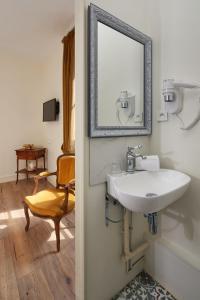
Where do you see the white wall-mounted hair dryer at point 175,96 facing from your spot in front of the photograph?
facing the viewer and to the left of the viewer

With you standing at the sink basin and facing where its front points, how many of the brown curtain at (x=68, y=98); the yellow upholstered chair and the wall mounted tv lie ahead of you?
0

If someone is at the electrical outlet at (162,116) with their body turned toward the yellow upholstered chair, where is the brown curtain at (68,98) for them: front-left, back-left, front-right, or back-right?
front-right

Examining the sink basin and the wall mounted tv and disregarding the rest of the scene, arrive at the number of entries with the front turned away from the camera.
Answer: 0

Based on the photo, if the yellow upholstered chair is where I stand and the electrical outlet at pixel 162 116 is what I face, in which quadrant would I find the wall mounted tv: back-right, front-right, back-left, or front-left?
back-left

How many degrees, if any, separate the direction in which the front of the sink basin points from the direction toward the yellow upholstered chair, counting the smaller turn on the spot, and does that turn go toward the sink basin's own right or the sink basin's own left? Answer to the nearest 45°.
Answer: approximately 180°

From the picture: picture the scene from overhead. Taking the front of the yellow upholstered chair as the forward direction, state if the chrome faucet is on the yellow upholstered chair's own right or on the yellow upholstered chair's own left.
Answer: on the yellow upholstered chair's own left

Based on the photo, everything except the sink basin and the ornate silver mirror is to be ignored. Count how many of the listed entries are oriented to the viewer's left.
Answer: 0

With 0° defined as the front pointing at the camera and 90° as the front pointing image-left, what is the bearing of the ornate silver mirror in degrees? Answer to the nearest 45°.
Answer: approximately 315°

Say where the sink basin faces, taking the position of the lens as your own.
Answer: facing the viewer and to the right of the viewer

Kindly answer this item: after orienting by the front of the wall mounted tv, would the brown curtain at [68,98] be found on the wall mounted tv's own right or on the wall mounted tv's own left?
on the wall mounted tv's own left
